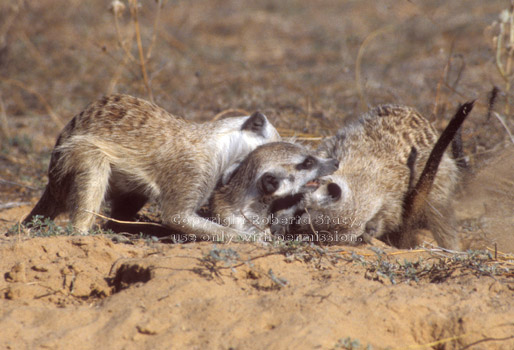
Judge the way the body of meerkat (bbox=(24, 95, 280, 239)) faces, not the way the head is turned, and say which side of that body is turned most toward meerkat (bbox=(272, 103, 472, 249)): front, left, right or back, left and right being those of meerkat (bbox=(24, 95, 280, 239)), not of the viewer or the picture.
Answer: front

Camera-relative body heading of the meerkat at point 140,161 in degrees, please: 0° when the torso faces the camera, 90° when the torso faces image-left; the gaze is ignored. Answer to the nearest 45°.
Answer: approximately 270°

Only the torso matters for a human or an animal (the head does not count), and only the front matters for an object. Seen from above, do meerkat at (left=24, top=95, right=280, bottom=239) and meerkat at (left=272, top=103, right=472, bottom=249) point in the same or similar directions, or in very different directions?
very different directions

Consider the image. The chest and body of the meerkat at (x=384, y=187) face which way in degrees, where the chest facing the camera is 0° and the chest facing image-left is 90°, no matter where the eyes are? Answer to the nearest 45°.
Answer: approximately 90°

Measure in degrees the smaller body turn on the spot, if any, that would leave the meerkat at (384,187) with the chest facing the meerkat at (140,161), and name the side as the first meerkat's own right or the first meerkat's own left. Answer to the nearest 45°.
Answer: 0° — it already faces it

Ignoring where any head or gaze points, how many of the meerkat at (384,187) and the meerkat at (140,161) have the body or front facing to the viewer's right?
1
